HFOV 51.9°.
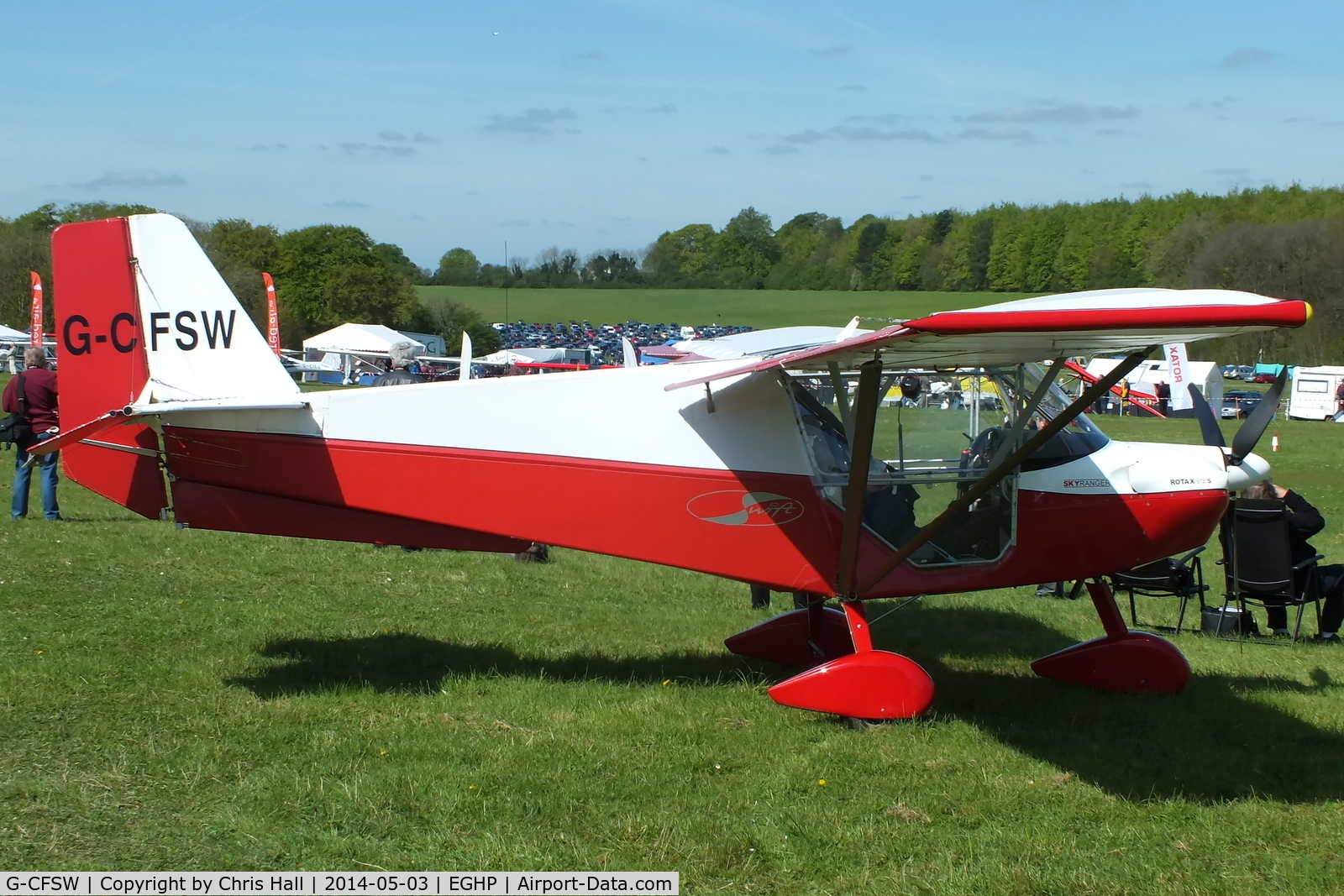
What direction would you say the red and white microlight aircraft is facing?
to the viewer's right

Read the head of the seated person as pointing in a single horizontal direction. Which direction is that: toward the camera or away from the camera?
away from the camera

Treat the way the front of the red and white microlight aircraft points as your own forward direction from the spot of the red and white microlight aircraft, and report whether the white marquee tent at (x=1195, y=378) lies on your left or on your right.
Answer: on your left

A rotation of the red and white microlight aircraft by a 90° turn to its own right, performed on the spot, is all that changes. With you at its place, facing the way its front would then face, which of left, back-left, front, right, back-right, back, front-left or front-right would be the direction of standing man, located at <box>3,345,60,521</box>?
back-right

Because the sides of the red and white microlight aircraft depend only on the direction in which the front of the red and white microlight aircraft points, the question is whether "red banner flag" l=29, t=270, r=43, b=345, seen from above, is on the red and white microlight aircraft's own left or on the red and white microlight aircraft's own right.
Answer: on the red and white microlight aircraft's own left

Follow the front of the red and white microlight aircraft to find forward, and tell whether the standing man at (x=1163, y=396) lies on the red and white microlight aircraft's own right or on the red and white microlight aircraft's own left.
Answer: on the red and white microlight aircraft's own left
